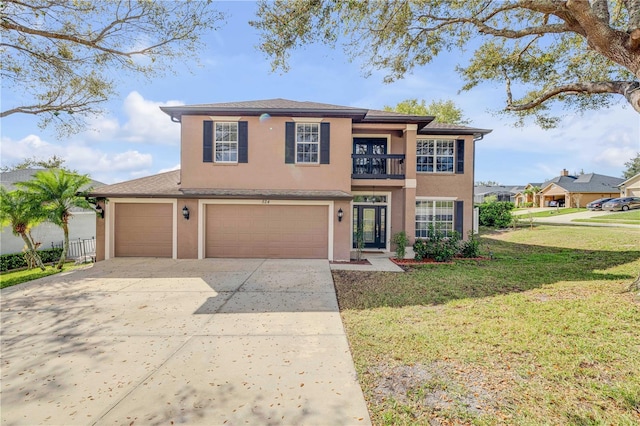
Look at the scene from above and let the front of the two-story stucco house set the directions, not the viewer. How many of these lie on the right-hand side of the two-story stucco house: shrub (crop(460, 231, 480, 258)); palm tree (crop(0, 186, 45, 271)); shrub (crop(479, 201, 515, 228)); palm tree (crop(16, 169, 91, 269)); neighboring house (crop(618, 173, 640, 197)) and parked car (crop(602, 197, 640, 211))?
2

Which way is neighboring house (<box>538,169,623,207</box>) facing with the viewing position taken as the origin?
facing the viewer and to the left of the viewer

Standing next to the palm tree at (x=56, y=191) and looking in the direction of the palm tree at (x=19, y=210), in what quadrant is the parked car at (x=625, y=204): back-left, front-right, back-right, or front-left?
back-right

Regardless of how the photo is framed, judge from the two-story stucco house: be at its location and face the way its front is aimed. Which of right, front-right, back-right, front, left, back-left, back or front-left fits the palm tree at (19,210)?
right

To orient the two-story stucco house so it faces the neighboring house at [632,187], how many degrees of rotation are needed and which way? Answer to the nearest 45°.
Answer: approximately 135° to its left

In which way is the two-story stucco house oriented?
toward the camera

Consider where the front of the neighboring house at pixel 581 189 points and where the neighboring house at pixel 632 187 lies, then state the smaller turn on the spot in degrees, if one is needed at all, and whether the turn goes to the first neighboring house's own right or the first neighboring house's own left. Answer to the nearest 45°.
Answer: approximately 90° to the first neighboring house's own left

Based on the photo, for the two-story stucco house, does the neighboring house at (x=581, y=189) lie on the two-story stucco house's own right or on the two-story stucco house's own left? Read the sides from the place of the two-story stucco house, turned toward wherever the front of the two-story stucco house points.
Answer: on the two-story stucco house's own left

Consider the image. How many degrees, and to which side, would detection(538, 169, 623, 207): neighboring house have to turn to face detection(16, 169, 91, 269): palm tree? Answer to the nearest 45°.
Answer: approximately 45° to its left

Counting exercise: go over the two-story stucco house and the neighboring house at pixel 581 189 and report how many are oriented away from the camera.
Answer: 0
